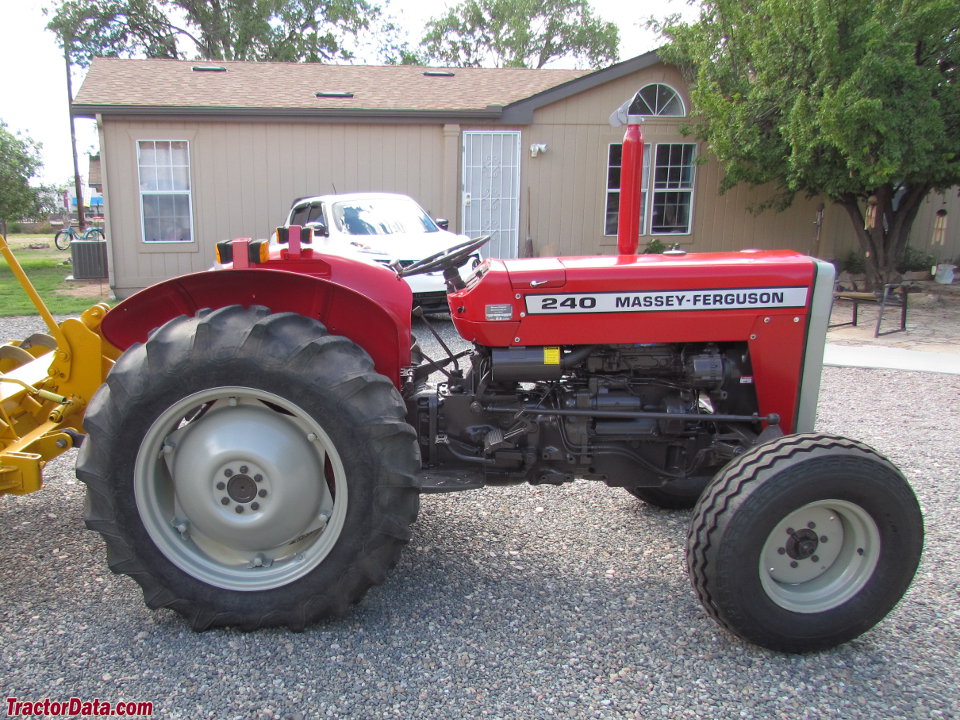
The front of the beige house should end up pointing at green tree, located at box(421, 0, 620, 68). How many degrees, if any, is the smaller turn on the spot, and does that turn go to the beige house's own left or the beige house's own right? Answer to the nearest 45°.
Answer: approximately 180°

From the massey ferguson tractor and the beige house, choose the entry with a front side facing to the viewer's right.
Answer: the massey ferguson tractor

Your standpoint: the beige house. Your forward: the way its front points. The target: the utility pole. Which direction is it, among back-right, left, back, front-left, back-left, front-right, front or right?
back-right

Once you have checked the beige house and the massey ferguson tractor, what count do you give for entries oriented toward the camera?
1

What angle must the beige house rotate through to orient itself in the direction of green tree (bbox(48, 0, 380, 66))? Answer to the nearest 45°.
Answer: approximately 135° to its right

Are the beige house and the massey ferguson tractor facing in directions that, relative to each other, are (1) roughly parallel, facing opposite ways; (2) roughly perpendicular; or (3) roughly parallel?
roughly perpendicular

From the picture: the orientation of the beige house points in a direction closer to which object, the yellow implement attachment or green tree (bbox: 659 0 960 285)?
the yellow implement attachment

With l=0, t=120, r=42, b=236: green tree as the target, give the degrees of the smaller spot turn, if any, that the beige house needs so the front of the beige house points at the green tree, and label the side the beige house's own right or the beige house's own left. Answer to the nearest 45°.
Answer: approximately 135° to the beige house's own right

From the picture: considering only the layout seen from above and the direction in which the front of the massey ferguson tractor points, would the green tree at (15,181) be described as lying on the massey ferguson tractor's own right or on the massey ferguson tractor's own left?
on the massey ferguson tractor's own left

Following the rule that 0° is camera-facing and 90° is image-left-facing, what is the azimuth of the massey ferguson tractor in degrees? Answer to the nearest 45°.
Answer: approximately 270°

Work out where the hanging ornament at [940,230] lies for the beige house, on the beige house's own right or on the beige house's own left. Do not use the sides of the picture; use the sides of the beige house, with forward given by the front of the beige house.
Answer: on the beige house's own left

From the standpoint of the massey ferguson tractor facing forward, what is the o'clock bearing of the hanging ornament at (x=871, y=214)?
The hanging ornament is roughly at 10 o'clock from the massey ferguson tractor.
